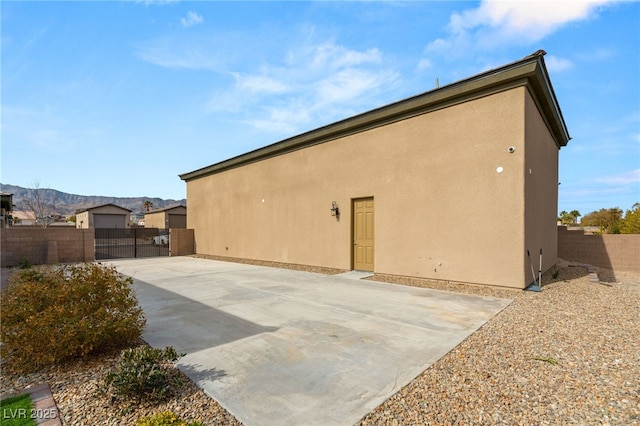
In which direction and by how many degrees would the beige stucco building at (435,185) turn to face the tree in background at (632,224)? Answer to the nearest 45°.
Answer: approximately 180°

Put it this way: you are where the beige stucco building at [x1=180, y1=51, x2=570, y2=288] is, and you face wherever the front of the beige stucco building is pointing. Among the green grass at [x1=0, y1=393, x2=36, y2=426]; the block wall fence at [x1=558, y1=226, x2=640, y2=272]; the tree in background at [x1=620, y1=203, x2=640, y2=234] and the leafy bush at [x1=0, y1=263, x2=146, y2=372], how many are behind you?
2

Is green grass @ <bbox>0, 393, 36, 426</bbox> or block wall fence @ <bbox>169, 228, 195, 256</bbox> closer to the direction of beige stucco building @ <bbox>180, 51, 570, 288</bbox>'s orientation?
the green grass

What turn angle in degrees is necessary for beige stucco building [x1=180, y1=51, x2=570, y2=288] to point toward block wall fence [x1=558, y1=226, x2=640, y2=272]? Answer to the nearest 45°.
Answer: approximately 180°

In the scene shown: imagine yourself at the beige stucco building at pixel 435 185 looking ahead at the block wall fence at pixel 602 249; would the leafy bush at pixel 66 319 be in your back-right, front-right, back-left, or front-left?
back-right

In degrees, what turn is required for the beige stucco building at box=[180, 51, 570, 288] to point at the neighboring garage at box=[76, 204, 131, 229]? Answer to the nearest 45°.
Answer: approximately 90° to its right

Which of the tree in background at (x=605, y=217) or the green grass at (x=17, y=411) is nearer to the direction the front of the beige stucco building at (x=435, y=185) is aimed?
the green grass

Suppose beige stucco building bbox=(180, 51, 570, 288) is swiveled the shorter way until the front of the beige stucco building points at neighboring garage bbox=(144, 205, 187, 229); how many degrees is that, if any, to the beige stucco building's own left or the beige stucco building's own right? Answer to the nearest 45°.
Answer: approximately 90° to the beige stucco building's own right

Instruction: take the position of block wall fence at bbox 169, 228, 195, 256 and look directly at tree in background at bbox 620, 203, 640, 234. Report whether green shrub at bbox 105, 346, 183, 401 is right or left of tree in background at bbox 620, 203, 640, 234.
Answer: right

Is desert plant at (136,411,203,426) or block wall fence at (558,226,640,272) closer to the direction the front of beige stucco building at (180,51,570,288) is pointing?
the desert plant

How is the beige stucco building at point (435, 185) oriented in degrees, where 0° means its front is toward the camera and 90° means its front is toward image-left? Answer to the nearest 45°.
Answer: approximately 45°

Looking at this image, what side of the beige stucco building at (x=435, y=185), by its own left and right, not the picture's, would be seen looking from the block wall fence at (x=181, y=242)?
right
